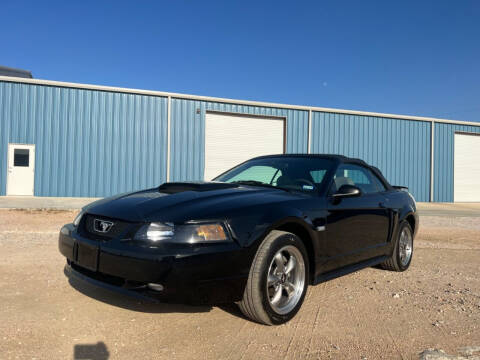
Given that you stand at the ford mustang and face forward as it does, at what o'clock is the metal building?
The metal building is roughly at 4 o'clock from the ford mustang.

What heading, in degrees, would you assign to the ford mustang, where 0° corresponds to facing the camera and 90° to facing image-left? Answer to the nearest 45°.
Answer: approximately 45°
